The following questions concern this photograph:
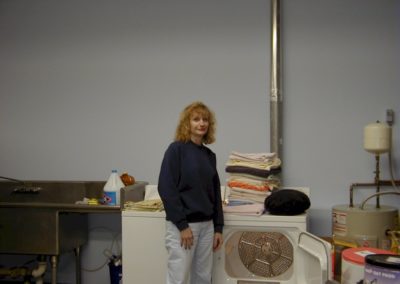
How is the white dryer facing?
toward the camera

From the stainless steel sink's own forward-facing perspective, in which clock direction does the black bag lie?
The black bag is roughly at 10 o'clock from the stainless steel sink.

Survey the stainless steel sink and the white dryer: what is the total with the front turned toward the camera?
2

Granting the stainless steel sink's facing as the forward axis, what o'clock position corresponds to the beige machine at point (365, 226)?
The beige machine is roughly at 10 o'clock from the stainless steel sink.

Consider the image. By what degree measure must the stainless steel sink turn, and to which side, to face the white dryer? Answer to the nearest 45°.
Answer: approximately 45° to its left

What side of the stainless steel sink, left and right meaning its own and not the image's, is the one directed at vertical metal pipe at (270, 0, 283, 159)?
left

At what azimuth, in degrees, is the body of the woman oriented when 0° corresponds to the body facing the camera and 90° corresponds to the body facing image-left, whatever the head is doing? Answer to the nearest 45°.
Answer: approximately 315°

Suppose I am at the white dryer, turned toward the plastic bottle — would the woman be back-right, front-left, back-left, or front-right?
front-left

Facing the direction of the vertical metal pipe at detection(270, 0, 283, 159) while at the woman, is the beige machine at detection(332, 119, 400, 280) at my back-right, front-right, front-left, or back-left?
front-right

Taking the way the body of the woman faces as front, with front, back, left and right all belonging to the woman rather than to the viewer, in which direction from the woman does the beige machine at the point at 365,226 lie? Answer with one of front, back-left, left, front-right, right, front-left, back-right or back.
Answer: front-left

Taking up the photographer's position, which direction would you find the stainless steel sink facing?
facing the viewer

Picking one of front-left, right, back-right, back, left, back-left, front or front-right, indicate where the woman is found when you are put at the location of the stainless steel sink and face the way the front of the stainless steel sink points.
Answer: front-left
